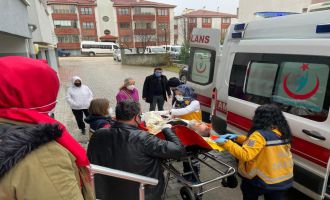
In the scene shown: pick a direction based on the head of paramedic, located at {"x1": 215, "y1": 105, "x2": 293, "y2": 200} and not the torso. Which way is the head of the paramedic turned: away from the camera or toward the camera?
away from the camera

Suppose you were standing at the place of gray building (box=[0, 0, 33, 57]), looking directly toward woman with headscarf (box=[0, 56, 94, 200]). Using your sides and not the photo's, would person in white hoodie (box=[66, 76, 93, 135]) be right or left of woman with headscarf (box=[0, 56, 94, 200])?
left

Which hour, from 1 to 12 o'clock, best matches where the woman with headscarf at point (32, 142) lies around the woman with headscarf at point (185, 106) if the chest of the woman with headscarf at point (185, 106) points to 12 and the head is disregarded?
the woman with headscarf at point (32, 142) is roughly at 11 o'clock from the woman with headscarf at point (185, 106).

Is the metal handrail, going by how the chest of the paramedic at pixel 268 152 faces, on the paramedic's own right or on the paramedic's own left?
on the paramedic's own left

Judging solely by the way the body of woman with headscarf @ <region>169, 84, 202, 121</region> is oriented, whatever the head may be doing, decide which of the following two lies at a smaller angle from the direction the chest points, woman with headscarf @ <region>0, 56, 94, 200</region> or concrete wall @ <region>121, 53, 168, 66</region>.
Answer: the woman with headscarf

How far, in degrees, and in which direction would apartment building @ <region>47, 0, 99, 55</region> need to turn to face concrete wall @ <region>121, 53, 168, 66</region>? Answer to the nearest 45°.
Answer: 0° — it already faces it

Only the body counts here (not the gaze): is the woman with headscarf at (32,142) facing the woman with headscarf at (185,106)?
yes

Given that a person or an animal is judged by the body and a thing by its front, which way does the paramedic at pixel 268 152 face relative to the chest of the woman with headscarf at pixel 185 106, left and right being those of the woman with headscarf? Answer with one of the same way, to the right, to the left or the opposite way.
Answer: to the right

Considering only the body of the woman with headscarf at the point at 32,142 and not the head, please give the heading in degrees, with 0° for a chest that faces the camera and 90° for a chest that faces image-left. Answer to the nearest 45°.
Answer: approximately 225°

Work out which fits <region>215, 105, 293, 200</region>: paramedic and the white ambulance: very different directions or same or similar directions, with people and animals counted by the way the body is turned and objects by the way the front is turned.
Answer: very different directions
